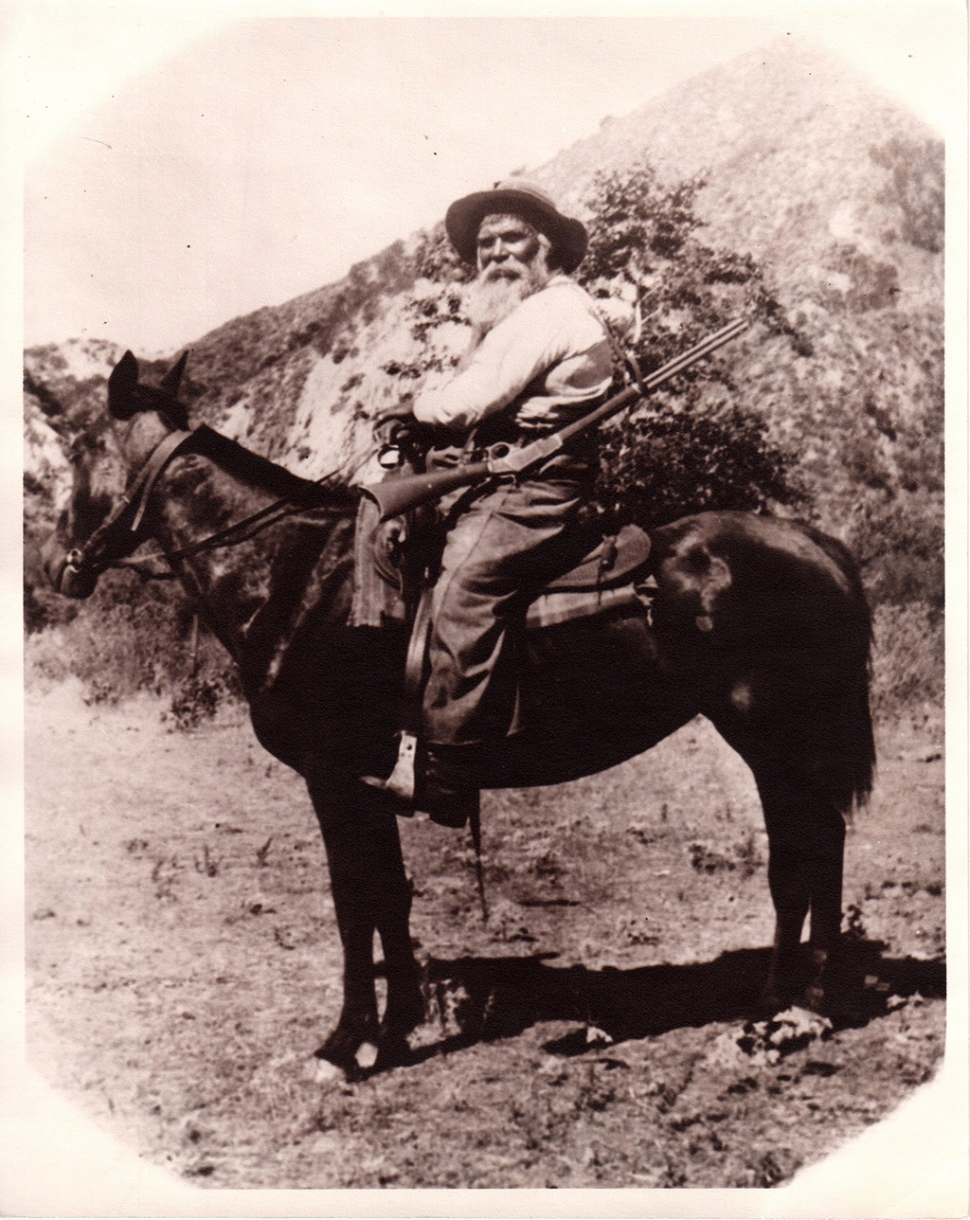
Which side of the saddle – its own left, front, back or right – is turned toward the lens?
left

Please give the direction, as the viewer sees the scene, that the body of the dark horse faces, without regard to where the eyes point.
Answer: to the viewer's left
